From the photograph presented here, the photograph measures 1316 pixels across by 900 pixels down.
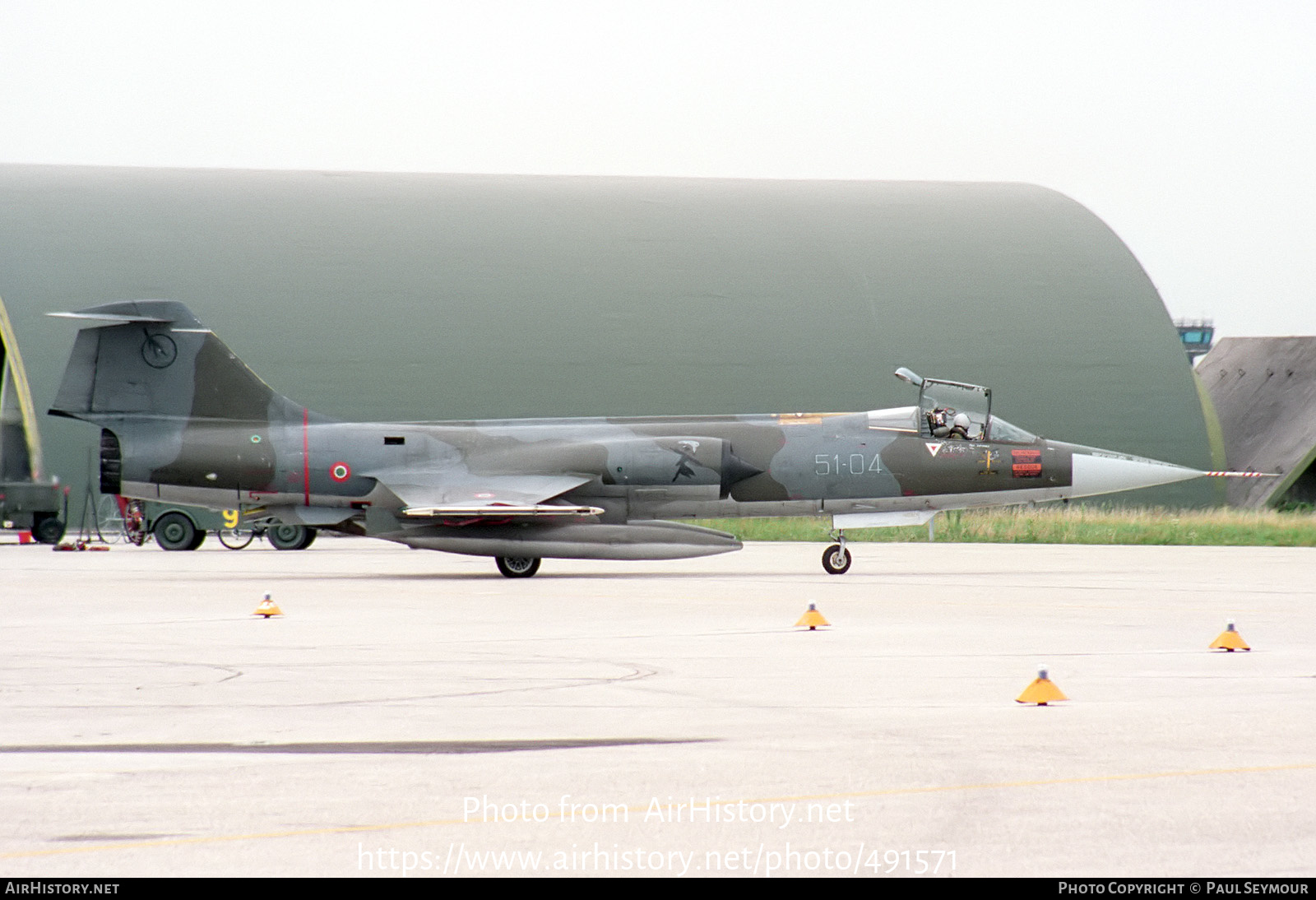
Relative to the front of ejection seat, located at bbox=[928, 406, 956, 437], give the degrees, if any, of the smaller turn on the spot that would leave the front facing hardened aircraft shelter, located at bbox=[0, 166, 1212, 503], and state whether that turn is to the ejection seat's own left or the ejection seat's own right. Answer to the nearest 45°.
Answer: approximately 135° to the ejection seat's own left

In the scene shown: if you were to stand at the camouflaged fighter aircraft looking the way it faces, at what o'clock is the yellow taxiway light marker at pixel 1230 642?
The yellow taxiway light marker is roughly at 2 o'clock from the camouflaged fighter aircraft.

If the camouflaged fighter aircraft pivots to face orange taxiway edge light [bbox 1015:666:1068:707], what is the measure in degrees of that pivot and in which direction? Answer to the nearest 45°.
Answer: approximately 90° to its right

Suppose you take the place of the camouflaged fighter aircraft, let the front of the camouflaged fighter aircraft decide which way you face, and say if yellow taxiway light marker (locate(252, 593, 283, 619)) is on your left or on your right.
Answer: on your right

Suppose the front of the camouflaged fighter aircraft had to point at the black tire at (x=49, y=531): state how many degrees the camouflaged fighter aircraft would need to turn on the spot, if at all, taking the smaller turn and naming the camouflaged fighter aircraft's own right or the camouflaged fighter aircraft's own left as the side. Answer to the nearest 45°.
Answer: approximately 135° to the camouflaged fighter aircraft's own left

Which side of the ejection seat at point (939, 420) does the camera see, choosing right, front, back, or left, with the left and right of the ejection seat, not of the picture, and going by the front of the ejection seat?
right

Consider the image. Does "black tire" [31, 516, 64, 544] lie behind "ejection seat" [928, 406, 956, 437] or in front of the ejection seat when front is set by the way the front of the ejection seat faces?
behind

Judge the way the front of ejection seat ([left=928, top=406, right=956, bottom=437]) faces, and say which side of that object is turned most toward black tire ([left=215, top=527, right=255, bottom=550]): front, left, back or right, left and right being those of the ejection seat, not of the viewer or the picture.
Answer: back

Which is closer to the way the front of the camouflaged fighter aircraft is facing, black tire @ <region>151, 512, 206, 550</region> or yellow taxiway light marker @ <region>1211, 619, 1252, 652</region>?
the yellow taxiway light marker

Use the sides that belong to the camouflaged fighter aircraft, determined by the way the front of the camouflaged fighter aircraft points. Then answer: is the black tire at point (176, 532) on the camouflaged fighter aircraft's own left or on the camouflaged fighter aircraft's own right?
on the camouflaged fighter aircraft's own left

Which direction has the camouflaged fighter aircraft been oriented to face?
to the viewer's right

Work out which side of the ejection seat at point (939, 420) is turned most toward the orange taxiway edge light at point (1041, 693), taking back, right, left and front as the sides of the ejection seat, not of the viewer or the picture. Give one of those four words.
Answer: right
